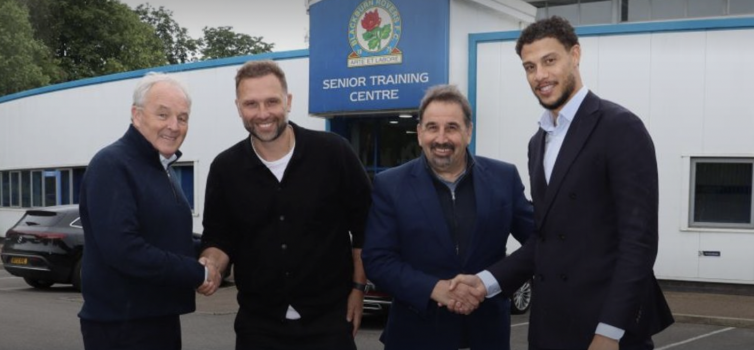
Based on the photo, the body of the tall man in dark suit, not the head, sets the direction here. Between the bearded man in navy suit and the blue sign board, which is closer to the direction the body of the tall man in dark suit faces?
the bearded man in navy suit

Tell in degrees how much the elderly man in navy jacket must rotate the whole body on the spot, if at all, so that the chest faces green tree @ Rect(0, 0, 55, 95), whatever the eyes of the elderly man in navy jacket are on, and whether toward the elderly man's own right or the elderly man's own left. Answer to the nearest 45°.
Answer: approximately 135° to the elderly man's own left

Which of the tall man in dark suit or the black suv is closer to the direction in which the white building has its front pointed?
the tall man in dark suit

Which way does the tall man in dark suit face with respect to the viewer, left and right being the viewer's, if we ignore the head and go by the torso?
facing the viewer and to the left of the viewer

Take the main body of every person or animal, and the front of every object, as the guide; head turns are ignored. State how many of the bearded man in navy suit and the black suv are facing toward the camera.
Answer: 1

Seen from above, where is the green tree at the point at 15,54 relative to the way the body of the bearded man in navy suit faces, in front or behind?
behind

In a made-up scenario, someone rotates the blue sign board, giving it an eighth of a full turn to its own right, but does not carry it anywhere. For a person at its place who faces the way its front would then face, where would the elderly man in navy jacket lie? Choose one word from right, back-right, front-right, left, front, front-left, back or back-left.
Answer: front-left

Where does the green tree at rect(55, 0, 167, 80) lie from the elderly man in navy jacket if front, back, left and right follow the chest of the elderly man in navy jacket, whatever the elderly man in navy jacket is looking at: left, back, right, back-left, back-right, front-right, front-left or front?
back-left

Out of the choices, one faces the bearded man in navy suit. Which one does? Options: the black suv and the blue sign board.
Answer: the blue sign board

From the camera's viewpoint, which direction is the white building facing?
toward the camera

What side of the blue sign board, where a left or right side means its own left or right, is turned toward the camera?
front
